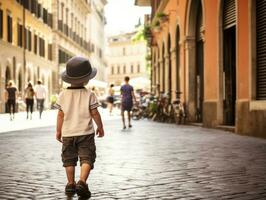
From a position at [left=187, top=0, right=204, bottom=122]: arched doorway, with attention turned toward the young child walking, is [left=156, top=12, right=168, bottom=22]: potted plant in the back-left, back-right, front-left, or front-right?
back-right

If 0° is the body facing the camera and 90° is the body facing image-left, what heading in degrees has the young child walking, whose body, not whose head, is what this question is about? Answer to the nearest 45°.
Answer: approximately 180°

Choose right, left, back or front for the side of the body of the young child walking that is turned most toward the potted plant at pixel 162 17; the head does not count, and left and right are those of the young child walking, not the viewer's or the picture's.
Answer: front

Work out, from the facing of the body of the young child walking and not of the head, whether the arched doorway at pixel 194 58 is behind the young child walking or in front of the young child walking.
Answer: in front

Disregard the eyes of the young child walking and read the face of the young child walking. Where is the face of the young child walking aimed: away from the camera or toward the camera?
away from the camera
